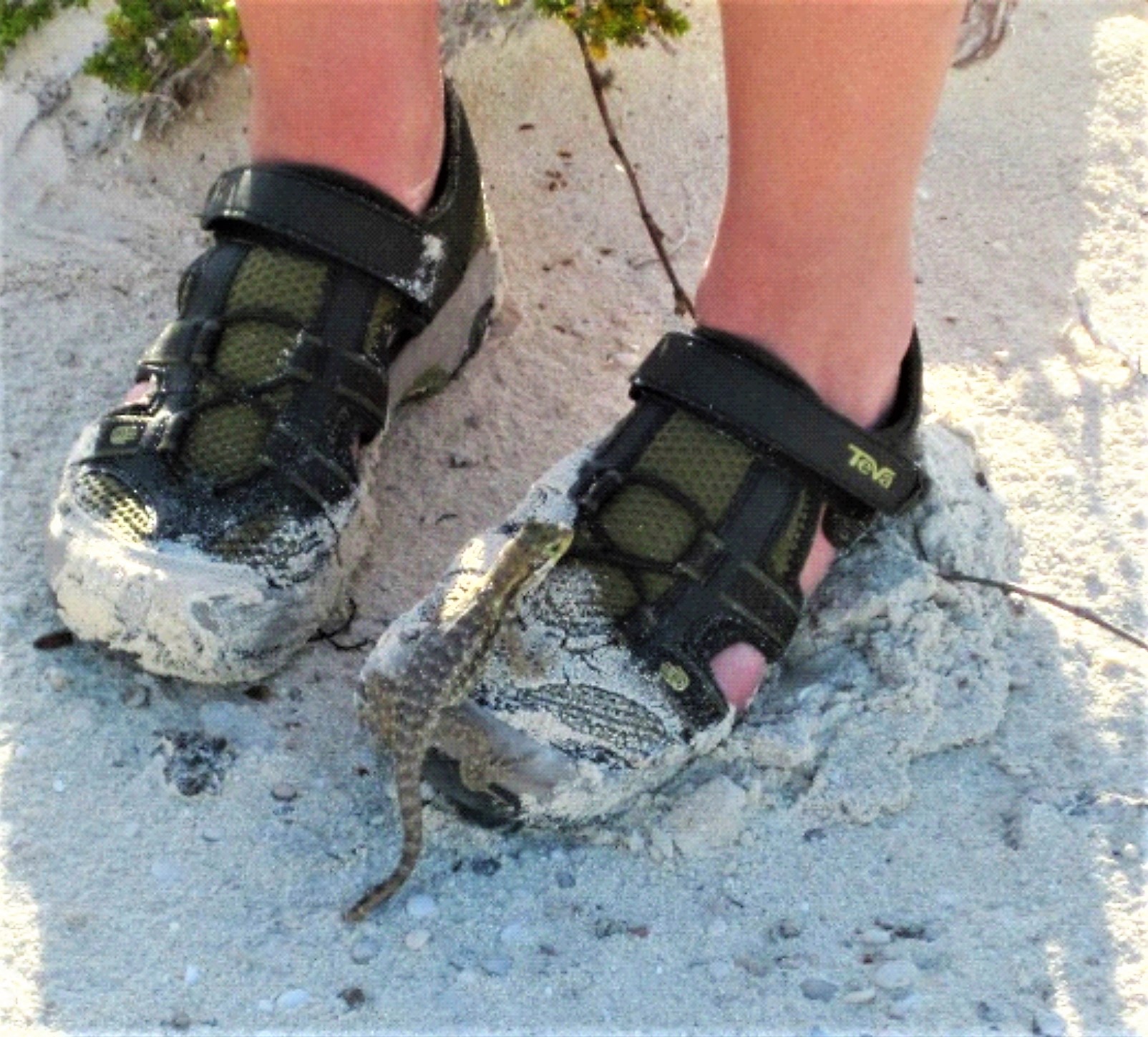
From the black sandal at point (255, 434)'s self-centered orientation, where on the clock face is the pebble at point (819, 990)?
The pebble is roughly at 9 o'clock from the black sandal.

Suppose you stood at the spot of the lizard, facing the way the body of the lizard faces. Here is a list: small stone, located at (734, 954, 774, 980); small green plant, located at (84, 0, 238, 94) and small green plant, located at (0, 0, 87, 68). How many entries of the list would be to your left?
2

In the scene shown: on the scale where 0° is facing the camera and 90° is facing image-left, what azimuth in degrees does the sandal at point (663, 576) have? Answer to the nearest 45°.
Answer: approximately 45°

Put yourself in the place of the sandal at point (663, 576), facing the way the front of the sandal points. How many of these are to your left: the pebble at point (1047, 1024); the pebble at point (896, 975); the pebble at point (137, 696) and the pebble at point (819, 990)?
3

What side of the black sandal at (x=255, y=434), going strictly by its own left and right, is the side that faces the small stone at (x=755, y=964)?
left

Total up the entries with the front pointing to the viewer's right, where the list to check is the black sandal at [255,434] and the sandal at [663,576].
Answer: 0

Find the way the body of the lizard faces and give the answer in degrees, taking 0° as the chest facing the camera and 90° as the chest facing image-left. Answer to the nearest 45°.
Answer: approximately 225°

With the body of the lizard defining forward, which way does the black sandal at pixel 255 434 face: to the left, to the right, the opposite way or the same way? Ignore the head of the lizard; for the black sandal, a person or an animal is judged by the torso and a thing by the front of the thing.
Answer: the opposite way

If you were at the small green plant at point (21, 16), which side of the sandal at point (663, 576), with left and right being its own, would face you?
right

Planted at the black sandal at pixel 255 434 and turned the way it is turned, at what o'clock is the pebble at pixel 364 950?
The pebble is roughly at 10 o'clock from the black sandal.

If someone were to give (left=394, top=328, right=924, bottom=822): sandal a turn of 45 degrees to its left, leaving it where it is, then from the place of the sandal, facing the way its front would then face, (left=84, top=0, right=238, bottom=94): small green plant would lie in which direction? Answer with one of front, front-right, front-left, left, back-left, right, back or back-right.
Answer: back-right

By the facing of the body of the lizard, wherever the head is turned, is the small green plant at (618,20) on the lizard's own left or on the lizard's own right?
on the lizard's own left

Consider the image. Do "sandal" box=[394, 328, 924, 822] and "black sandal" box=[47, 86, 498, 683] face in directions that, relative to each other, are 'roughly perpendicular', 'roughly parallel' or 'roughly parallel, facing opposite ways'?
roughly parallel

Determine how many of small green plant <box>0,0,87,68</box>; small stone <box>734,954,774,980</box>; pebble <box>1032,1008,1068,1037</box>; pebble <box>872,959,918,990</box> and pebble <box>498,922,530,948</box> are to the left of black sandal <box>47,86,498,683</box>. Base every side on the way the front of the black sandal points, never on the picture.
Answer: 4

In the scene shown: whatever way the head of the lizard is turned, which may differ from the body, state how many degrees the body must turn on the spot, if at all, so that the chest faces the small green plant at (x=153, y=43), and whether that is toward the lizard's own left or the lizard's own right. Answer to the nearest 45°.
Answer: approximately 90° to the lizard's own left
